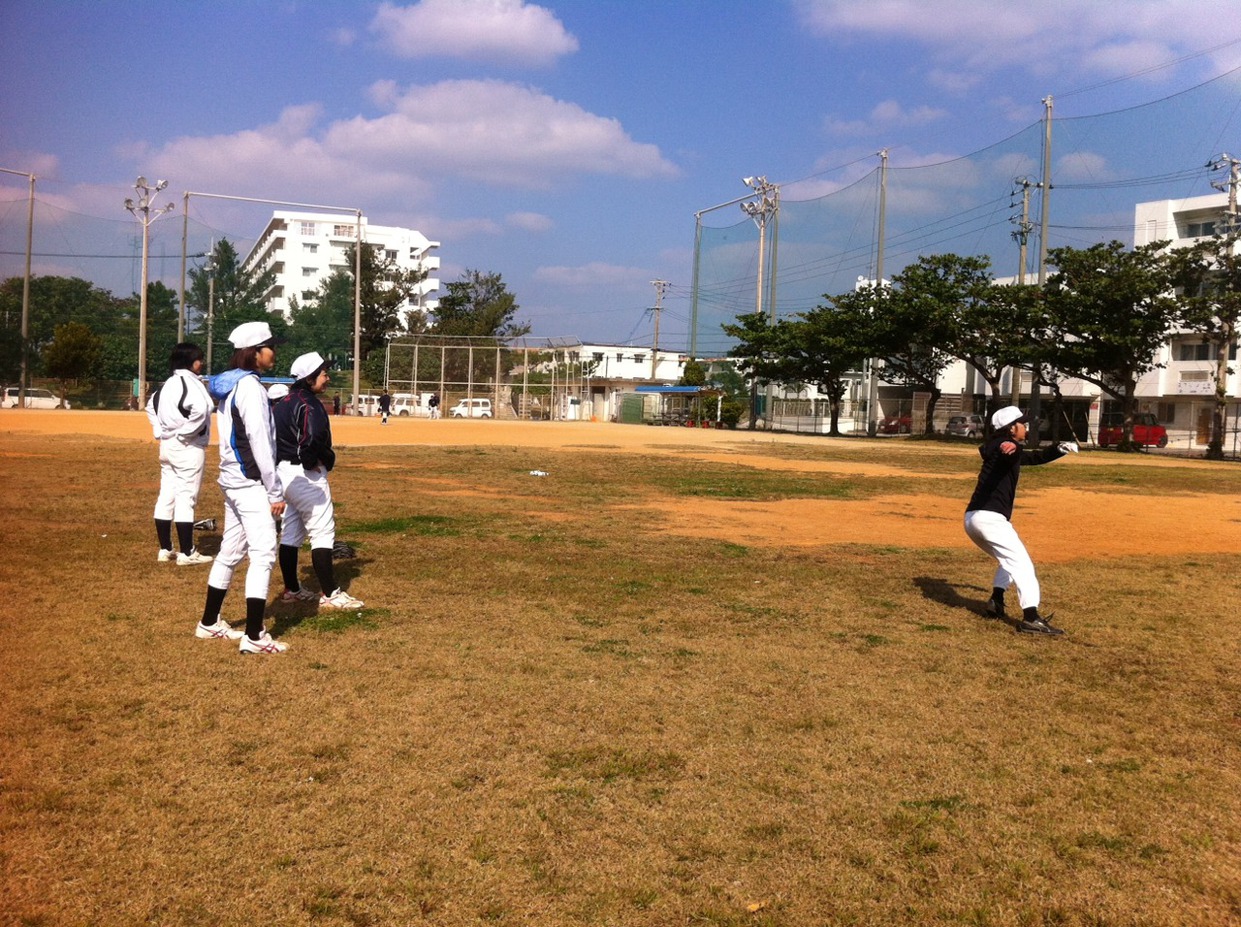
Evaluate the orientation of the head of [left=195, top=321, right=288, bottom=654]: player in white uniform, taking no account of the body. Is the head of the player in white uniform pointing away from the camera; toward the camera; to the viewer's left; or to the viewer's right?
to the viewer's right

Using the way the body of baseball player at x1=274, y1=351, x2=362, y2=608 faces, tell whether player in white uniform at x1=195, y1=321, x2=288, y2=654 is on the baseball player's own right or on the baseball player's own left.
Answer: on the baseball player's own right

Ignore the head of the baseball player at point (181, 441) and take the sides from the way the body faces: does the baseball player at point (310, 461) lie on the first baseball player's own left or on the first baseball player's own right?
on the first baseball player's own right

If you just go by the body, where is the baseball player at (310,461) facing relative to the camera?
to the viewer's right

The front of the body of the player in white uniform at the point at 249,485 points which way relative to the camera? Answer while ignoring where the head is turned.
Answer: to the viewer's right

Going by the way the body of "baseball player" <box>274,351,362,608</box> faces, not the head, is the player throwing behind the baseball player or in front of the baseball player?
in front

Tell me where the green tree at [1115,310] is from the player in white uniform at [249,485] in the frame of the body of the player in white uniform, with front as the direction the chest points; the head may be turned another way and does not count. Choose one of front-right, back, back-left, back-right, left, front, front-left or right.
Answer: front-left
